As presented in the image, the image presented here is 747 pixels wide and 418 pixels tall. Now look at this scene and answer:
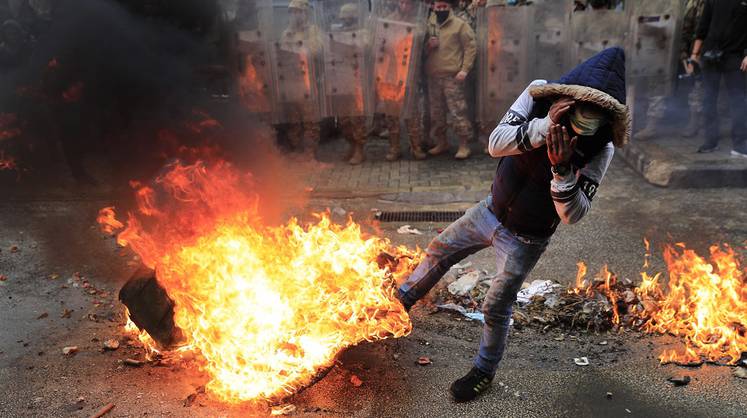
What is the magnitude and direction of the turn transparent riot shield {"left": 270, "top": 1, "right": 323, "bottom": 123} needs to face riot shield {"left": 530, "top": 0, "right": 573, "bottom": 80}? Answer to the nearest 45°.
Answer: approximately 90° to its left

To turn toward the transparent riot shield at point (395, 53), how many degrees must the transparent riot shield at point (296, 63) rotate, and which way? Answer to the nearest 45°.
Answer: approximately 90° to its left

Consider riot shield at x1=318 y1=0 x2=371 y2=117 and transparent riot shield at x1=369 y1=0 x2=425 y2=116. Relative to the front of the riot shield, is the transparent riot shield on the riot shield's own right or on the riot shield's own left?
on the riot shield's own left

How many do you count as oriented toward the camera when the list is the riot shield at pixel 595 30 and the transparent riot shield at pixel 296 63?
2

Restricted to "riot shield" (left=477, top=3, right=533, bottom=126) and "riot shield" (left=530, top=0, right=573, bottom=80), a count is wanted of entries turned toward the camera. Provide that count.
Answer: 2

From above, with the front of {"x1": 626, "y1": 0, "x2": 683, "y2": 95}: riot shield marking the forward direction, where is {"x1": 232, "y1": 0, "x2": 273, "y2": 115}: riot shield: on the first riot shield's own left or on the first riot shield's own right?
on the first riot shield's own right

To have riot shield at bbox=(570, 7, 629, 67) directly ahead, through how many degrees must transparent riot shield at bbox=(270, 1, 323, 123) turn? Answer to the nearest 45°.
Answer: approximately 90° to its left

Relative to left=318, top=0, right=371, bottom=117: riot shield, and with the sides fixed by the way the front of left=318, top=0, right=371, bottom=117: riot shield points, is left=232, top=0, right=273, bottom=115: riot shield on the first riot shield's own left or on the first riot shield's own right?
on the first riot shield's own right

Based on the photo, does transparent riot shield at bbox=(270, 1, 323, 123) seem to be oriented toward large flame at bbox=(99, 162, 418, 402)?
yes

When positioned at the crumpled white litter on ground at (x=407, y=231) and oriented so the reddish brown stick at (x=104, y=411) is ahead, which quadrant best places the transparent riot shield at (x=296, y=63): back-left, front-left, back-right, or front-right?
back-right

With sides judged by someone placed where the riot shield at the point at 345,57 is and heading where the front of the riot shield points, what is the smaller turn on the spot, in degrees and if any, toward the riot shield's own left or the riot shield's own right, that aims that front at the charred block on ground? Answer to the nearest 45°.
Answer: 0° — it already faces it
